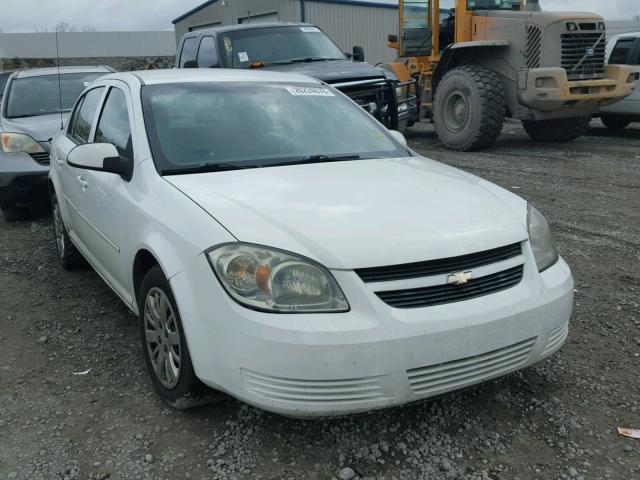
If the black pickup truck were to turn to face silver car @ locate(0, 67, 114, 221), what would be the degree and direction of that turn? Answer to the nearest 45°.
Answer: approximately 90° to its right

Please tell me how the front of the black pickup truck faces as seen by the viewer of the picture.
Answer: facing the viewer and to the right of the viewer

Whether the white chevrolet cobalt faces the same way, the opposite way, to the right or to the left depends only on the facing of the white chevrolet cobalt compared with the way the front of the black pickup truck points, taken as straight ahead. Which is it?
the same way

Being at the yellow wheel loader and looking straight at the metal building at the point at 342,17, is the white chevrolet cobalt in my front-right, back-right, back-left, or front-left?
back-left

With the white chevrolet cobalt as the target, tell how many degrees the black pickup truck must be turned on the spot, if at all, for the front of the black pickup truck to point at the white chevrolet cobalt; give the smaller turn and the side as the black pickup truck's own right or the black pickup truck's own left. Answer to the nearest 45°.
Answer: approximately 45° to the black pickup truck's own right

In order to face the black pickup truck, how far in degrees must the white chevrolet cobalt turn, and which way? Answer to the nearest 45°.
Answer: approximately 135° to its left

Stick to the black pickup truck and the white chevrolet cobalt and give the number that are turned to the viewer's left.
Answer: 0

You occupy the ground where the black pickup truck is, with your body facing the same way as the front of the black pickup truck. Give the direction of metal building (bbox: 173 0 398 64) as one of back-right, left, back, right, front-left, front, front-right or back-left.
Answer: back-left
